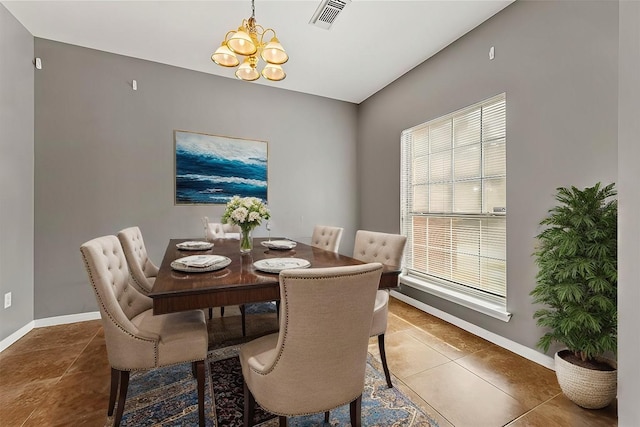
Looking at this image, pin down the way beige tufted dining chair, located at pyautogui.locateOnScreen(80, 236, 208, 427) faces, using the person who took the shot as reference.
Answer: facing to the right of the viewer

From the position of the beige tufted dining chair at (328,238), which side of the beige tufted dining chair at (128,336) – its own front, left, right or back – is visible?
front

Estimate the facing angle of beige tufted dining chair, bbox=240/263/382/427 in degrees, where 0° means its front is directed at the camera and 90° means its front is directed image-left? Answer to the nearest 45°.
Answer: approximately 135°

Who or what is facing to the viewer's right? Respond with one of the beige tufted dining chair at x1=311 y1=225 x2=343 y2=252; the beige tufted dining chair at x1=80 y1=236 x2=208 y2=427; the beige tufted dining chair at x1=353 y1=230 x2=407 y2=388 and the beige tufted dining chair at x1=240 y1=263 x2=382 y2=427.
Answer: the beige tufted dining chair at x1=80 y1=236 x2=208 y2=427

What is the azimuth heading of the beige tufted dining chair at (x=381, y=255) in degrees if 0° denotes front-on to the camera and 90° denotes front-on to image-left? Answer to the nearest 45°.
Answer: approximately 45°

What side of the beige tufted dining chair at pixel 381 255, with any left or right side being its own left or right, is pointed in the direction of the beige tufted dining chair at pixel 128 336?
front

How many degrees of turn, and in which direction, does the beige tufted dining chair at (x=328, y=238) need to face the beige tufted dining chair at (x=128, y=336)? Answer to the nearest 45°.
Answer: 0° — it already faces it

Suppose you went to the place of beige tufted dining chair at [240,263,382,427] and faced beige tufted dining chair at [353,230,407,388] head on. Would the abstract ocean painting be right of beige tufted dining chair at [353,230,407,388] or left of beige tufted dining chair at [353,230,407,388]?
left

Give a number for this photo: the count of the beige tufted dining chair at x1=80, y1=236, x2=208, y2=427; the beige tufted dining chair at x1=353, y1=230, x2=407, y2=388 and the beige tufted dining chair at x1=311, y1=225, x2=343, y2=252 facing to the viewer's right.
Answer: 1

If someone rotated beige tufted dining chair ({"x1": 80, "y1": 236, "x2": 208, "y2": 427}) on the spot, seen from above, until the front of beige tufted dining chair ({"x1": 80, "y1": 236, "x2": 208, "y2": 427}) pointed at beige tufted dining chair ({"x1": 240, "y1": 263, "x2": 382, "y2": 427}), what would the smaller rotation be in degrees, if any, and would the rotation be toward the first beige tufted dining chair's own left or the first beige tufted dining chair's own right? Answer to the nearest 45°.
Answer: approximately 45° to the first beige tufted dining chair's own right

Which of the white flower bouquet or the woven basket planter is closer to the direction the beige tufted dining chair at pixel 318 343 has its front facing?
the white flower bouquet
